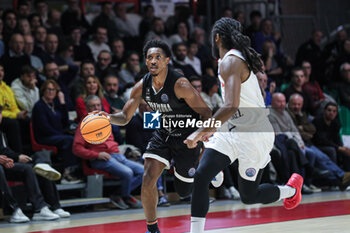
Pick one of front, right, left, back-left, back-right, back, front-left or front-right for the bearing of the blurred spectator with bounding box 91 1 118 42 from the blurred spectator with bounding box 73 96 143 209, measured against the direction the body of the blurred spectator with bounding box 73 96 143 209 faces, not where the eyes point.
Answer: back-left

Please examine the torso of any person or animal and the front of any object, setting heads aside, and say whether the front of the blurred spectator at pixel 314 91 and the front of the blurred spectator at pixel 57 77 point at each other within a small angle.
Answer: no

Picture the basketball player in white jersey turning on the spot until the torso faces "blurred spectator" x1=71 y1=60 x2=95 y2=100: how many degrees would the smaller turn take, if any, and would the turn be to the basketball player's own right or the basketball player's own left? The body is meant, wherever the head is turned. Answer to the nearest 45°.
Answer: approximately 45° to the basketball player's own right

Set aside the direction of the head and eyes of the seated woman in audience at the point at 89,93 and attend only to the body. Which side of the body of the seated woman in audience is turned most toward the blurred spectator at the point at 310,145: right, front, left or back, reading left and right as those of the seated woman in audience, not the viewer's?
left

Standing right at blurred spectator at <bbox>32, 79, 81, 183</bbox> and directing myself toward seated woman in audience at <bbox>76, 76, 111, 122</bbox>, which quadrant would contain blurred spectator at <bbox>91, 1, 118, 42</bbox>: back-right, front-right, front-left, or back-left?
front-left

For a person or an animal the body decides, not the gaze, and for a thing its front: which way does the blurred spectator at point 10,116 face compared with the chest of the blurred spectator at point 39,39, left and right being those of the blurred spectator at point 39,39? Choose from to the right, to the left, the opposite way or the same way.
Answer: the same way

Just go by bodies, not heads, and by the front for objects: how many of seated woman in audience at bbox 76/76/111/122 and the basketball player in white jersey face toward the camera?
1

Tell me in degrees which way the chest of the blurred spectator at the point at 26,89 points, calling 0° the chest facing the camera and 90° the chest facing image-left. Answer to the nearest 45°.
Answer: approximately 315°

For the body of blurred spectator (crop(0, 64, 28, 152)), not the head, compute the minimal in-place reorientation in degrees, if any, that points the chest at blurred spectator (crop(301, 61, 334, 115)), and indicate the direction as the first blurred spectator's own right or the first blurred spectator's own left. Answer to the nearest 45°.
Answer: approximately 45° to the first blurred spectator's own left

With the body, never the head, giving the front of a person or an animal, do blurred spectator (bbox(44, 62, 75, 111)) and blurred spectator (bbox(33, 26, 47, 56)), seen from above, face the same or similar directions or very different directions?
same or similar directions

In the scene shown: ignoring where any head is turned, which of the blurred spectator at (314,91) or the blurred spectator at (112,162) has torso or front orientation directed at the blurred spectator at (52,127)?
the blurred spectator at (314,91)

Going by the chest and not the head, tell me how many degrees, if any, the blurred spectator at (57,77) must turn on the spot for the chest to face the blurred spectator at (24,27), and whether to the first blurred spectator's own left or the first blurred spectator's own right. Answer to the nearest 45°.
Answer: approximately 180°

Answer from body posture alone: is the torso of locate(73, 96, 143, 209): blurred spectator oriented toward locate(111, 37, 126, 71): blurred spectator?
no

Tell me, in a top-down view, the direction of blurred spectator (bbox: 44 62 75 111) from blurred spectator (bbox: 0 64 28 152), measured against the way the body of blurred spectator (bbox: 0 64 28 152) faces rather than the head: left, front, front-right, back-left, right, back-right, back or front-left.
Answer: left

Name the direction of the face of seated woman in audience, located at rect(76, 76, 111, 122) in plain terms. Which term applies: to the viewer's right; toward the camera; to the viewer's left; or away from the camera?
toward the camera

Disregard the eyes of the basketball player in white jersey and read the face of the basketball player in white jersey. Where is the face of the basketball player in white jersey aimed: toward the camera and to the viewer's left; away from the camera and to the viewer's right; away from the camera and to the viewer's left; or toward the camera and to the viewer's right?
away from the camera and to the viewer's left

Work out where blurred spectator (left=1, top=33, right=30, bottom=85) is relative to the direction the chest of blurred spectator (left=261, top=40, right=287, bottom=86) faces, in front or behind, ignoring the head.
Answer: in front

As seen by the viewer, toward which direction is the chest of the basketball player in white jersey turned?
to the viewer's left

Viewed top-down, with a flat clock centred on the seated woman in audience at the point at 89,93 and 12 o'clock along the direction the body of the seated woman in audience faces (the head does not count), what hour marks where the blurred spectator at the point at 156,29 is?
The blurred spectator is roughly at 7 o'clock from the seated woman in audience.

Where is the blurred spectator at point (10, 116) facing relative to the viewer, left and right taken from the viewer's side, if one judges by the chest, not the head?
facing the viewer and to the right of the viewer
